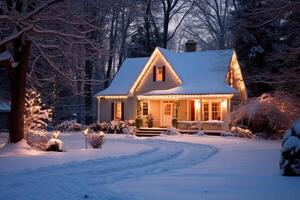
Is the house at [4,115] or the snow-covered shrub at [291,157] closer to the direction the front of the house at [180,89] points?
the snow-covered shrub

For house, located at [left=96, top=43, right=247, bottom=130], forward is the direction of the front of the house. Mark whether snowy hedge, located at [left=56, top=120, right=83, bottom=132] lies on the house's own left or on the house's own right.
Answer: on the house's own right

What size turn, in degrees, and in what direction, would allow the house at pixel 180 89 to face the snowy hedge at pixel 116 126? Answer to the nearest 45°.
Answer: approximately 90° to its right

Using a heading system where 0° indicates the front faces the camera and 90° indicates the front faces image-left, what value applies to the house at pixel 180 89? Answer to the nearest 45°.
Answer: approximately 0°
